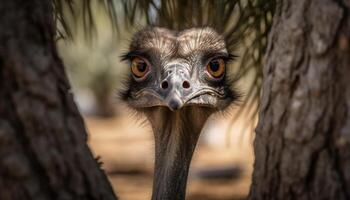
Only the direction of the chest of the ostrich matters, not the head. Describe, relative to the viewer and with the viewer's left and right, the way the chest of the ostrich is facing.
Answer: facing the viewer

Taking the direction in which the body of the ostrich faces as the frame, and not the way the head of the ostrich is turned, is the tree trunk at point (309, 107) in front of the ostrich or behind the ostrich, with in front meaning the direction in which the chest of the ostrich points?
in front

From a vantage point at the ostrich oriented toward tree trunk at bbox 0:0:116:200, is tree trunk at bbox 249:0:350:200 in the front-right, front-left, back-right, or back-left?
front-left

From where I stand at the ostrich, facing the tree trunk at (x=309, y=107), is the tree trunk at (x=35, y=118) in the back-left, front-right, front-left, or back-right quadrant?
front-right

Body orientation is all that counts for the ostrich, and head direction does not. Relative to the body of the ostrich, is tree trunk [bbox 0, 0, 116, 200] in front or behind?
in front

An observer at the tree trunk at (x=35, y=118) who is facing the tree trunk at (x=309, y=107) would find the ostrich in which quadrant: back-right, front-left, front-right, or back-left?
front-left

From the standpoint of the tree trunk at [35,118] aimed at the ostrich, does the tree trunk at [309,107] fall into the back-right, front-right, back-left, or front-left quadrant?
front-right
